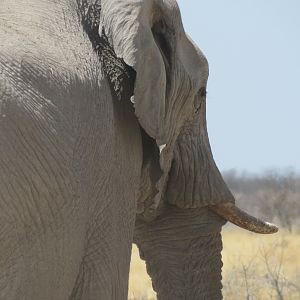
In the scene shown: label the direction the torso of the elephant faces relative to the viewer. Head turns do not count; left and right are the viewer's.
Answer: facing away from the viewer and to the right of the viewer
